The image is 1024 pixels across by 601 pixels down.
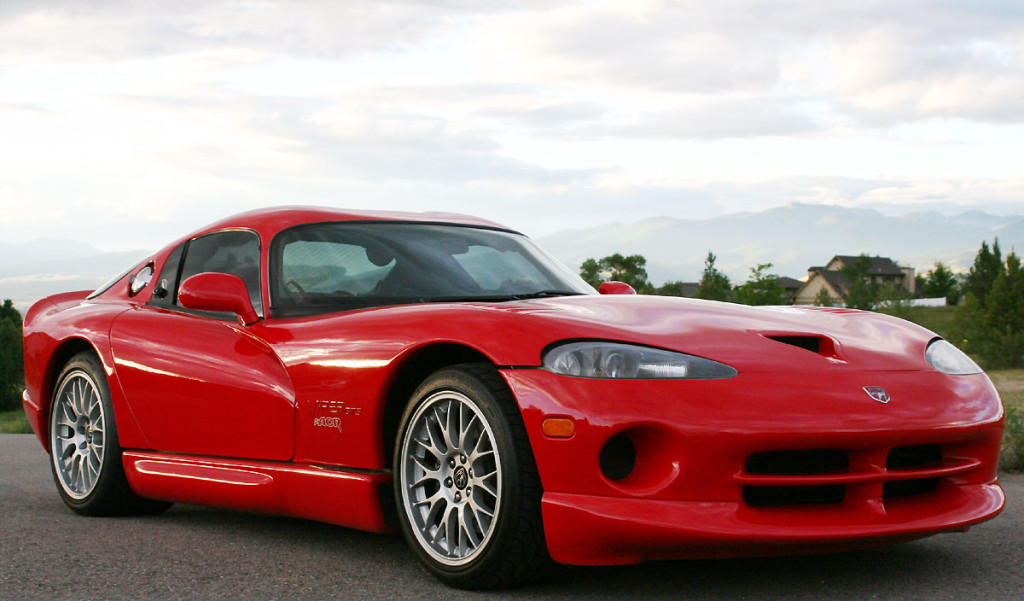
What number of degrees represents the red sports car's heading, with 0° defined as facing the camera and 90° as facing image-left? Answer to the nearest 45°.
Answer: approximately 315°
